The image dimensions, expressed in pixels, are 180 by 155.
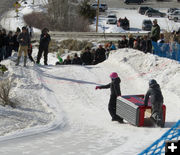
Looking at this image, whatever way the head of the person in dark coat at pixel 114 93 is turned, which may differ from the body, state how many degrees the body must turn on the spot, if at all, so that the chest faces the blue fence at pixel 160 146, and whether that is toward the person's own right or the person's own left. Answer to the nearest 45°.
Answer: approximately 90° to the person's own left

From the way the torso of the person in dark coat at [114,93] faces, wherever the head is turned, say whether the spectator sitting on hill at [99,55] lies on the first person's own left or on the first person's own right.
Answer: on the first person's own right

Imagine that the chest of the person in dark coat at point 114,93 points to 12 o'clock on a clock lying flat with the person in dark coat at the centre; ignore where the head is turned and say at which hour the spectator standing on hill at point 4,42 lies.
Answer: The spectator standing on hill is roughly at 2 o'clock from the person in dark coat.

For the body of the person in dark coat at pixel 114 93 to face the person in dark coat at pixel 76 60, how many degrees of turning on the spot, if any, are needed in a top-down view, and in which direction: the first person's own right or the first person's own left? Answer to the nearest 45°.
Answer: approximately 90° to the first person's own right

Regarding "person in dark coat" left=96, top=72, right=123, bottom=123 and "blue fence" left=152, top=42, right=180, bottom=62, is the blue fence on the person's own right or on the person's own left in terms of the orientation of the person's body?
on the person's own right

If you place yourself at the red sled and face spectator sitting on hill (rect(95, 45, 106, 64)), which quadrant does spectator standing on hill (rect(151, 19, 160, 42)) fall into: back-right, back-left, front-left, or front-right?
front-right

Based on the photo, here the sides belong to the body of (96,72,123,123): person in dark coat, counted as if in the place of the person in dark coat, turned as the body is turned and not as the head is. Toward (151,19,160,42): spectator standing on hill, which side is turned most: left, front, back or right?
right

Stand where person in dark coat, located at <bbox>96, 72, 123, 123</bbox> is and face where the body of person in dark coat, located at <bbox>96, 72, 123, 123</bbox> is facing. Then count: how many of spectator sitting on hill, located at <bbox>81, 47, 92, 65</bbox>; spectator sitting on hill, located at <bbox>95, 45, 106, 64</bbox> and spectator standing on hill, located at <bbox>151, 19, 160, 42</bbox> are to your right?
3

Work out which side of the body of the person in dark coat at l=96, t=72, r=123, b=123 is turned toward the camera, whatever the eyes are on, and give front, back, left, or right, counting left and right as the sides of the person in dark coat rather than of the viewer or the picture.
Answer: left

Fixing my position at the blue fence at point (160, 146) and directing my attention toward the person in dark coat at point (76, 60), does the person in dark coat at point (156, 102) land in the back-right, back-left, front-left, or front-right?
front-right
